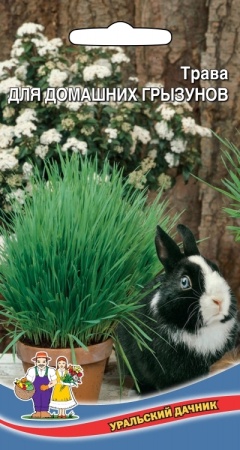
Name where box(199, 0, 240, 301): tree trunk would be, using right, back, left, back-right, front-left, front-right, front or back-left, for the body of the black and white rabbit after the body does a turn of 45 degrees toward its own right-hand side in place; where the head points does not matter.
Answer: back

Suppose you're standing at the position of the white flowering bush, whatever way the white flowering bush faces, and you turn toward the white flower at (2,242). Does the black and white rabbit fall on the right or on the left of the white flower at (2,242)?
left
